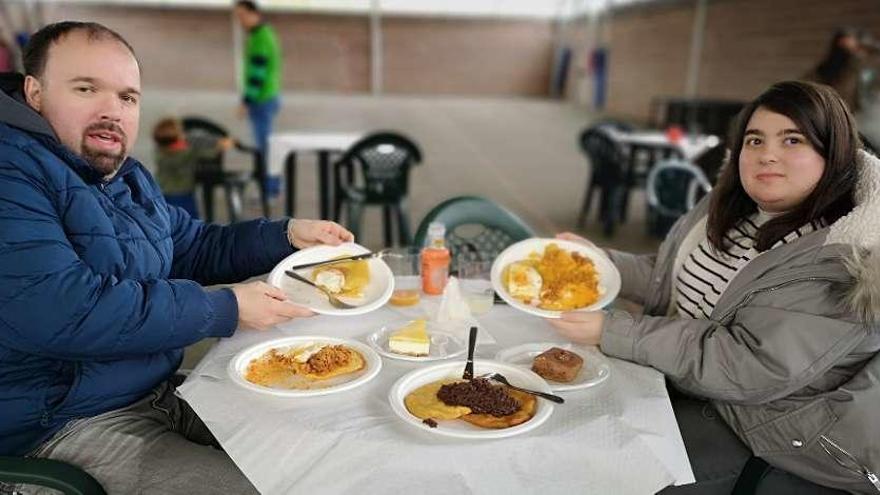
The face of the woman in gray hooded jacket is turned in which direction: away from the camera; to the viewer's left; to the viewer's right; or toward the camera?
toward the camera

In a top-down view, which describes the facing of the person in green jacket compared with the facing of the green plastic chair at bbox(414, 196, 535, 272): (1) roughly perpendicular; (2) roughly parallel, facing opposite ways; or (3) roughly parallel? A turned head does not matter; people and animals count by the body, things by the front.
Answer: roughly perpendicular

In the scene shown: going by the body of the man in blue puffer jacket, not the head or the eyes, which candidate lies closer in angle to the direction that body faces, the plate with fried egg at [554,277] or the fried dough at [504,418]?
the fried dough

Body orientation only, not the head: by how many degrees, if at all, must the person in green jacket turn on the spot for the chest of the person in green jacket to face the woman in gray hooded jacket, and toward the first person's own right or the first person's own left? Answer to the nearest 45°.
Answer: approximately 90° to the first person's own left

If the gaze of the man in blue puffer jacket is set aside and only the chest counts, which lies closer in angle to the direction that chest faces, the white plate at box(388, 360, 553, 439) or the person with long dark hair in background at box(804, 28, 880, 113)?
the white plate

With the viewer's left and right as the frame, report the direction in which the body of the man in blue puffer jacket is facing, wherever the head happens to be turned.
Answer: facing the viewer and to the right of the viewer

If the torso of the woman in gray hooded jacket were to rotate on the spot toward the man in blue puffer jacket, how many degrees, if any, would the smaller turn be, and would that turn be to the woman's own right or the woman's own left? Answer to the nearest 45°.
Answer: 0° — they already face them

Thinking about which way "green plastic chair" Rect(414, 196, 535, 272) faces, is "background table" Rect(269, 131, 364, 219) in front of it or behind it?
behind

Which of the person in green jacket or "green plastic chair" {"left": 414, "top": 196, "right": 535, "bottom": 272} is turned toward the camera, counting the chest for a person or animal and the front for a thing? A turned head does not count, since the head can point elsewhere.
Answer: the green plastic chair

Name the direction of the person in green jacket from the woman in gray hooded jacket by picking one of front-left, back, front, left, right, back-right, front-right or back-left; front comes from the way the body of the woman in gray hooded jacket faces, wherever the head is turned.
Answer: right

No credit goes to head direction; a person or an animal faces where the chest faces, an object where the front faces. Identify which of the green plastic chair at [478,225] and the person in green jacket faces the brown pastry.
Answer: the green plastic chair

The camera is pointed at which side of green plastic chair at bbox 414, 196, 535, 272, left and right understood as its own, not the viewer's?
front

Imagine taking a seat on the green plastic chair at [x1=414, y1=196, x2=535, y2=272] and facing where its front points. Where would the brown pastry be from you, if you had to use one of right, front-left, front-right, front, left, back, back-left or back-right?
front

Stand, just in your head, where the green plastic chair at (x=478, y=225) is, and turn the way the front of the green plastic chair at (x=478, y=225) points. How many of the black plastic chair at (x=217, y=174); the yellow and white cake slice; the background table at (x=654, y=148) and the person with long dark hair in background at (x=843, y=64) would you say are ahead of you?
1

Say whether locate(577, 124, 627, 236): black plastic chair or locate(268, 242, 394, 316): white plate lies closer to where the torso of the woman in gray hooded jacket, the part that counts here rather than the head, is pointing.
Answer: the white plate
